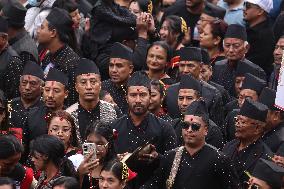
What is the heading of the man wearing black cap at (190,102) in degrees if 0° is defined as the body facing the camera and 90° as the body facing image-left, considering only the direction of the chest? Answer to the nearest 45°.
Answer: approximately 45°

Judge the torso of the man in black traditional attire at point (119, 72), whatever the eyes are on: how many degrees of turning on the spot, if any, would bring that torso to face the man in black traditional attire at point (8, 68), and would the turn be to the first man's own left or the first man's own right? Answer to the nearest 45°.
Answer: approximately 45° to the first man's own right

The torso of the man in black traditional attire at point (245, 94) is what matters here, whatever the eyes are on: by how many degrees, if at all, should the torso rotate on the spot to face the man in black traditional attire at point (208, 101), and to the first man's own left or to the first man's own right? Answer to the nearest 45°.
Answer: approximately 45° to the first man's own right

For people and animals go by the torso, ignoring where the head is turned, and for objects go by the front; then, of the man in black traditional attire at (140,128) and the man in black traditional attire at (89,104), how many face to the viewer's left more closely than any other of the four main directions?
0
